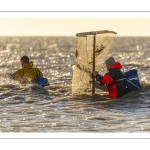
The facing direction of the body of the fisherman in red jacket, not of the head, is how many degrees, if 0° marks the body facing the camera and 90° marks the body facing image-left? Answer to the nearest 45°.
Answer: approximately 135°
